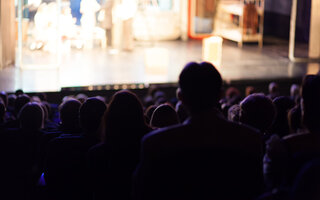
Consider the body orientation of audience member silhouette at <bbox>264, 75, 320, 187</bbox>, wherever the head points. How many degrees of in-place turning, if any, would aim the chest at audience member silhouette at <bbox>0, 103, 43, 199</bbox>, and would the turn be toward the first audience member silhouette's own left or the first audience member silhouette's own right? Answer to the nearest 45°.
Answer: approximately 90° to the first audience member silhouette's own left

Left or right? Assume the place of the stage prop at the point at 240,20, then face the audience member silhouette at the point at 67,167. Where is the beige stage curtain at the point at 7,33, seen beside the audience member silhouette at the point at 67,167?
right

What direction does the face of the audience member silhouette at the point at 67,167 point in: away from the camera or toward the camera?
away from the camera

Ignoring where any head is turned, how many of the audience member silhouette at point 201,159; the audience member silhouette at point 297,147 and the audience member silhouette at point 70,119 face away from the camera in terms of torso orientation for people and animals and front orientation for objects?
3

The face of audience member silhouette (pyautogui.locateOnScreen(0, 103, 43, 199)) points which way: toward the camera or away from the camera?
away from the camera

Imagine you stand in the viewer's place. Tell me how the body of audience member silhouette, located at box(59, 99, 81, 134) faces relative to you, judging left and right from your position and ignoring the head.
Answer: facing away from the viewer

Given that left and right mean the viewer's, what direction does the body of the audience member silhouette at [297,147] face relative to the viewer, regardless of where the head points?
facing away from the viewer

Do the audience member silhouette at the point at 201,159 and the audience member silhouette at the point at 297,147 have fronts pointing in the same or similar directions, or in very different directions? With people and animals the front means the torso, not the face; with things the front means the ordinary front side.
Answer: same or similar directions

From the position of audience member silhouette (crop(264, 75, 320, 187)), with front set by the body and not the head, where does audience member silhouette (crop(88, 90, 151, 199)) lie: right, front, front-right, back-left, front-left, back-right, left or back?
left

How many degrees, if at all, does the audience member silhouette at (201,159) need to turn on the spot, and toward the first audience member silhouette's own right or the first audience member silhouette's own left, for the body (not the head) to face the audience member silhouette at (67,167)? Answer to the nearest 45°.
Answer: approximately 45° to the first audience member silhouette's own left

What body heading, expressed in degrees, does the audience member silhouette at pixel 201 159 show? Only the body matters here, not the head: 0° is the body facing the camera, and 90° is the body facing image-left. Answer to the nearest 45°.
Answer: approximately 180°

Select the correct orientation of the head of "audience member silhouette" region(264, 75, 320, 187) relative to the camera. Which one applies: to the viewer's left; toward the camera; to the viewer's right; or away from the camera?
away from the camera

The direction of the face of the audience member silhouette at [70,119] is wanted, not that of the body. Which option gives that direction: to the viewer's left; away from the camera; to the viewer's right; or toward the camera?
away from the camera

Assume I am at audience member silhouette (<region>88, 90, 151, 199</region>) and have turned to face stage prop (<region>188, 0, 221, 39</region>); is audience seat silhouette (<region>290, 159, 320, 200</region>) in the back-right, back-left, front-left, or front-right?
back-right

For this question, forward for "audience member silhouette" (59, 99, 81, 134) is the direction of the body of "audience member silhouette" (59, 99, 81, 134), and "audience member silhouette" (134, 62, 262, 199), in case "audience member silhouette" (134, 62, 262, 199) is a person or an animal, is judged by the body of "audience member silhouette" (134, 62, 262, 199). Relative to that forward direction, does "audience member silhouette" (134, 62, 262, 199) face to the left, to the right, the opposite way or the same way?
the same way

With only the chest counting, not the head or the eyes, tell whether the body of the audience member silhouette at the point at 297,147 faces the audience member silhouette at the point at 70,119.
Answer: no
